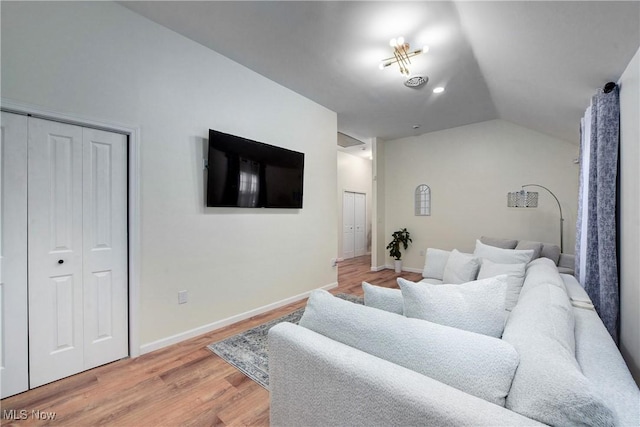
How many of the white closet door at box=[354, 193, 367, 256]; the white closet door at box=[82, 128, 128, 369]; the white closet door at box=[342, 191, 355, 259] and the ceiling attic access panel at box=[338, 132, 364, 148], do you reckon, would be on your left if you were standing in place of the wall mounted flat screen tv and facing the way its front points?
3

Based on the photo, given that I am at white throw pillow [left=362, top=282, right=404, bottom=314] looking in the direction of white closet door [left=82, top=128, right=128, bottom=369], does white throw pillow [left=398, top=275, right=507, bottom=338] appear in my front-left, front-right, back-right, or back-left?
back-left

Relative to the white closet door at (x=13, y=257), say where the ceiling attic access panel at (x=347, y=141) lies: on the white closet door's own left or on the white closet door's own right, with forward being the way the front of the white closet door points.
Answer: on the white closet door's own left

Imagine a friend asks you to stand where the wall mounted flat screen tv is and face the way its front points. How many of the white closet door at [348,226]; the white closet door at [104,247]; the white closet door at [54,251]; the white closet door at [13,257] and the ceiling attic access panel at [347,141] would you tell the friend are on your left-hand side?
2

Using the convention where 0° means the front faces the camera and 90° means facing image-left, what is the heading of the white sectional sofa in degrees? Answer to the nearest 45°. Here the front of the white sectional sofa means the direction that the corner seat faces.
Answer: approximately 135°

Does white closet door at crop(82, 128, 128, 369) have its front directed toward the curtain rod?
yes

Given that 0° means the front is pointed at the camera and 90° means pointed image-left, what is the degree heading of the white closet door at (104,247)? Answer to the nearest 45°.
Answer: approximately 315°
